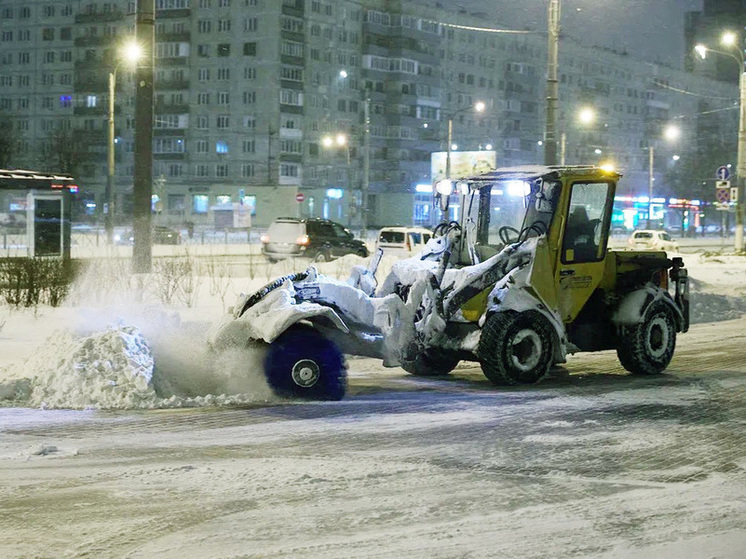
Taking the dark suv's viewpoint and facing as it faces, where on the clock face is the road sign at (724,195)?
The road sign is roughly at 1 o'clock from the dark suv.

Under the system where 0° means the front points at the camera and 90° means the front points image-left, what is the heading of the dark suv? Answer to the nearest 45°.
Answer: approximately 225°

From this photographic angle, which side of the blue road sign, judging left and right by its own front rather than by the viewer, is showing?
front

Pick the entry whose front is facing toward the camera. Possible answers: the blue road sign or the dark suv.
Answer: the blue road sign

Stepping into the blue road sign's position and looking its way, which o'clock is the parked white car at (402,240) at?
The parked white car is roughly at 2 o'clock from the blue road sign.

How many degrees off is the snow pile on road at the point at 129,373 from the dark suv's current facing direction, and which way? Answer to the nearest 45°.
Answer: approximately 135° to its right

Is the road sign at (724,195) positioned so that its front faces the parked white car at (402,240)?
no

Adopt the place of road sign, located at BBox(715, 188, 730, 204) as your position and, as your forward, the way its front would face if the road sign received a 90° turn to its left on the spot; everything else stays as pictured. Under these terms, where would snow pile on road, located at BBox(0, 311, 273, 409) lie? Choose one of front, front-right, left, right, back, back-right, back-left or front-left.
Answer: right

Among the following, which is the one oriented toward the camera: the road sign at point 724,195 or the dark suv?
the road sign

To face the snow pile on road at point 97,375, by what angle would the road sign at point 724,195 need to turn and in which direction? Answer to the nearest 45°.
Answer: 0° — it already faces it

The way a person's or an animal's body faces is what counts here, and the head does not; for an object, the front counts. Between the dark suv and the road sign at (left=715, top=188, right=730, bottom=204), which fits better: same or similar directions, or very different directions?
very different directions

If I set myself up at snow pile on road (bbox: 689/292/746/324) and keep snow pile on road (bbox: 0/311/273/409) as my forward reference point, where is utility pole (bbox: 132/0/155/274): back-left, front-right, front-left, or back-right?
front-right

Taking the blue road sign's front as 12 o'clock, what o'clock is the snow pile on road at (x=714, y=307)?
The snow pile on road is roughly at 12 o'clock from the blue road sign.

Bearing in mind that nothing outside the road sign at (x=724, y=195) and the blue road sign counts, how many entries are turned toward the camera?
2

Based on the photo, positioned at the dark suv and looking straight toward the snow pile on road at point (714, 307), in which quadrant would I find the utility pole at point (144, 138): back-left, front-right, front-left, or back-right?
front-right

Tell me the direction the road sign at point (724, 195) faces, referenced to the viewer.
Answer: facing the viewer

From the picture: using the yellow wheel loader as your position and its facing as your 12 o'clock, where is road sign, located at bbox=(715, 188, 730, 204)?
The road sign is roughly at 5 o'clock from the yellow wheel loader.

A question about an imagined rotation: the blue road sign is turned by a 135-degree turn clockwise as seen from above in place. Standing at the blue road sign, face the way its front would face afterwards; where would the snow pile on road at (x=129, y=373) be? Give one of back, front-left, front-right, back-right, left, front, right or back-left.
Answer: back-left

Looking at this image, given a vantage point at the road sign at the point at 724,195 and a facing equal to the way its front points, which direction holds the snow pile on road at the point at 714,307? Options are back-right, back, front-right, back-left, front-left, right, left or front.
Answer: front

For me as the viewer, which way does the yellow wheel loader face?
facing the viewer and to the left of the viewer
